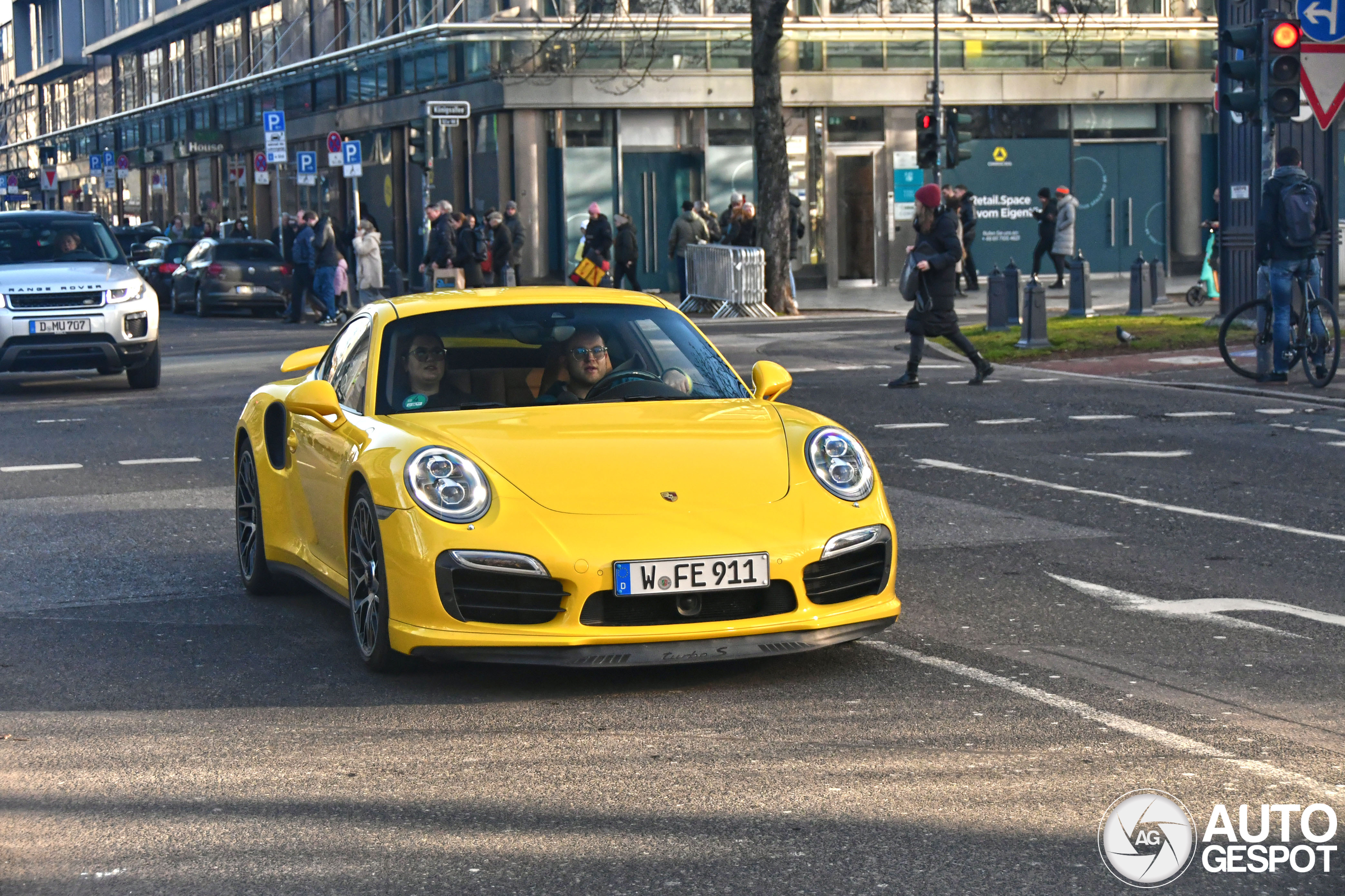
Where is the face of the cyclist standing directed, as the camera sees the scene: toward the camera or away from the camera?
away from the camera

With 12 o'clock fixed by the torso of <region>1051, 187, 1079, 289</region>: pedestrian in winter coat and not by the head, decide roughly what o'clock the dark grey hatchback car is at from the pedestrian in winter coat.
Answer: The dark grey hatchback car is roughly at 12 o'clock from the pedestrian in winter coat.

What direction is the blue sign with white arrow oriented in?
toward the camera

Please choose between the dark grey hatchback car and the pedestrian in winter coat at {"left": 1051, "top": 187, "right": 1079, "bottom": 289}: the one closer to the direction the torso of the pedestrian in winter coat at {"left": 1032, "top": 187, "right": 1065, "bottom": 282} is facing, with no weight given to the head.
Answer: the dark grey hatchback car

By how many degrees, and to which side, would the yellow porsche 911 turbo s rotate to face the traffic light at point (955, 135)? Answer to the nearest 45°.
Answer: approximately 135° to its left

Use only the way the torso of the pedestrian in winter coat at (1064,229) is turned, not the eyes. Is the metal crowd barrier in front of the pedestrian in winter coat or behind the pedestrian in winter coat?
in front

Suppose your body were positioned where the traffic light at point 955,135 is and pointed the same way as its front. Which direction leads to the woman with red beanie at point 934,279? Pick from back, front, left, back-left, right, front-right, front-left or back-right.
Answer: right

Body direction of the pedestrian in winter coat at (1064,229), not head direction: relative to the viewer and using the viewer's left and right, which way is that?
facing to the left of the viewer

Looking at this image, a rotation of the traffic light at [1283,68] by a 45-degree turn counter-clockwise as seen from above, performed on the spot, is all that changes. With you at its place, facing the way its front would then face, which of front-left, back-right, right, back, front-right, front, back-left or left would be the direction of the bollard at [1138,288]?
back-left

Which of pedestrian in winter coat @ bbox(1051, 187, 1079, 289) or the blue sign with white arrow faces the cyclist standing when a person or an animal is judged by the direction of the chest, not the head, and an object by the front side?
the blue sign with white arrow

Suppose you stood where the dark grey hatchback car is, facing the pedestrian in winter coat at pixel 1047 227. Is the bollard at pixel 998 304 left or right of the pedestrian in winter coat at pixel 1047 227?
right

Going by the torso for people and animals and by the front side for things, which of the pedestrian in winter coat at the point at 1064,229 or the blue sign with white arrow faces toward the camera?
the blue sign with white arrow
